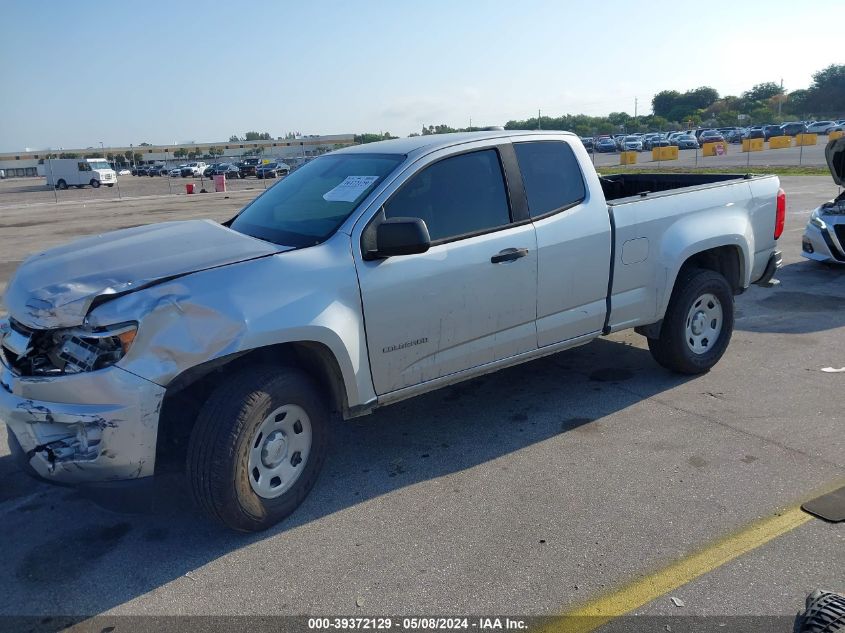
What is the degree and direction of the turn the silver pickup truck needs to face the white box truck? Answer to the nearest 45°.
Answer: approximately 135° to its right

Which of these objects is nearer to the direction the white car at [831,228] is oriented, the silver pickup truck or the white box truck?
the silver pickup truck

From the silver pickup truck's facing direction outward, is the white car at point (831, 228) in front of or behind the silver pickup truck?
behind

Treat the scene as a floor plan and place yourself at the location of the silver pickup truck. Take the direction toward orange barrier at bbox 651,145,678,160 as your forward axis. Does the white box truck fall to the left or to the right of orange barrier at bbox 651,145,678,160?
left

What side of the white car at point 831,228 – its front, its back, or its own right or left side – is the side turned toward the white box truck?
right

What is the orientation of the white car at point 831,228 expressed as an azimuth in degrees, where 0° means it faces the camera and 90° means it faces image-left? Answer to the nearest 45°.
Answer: approximately 45°

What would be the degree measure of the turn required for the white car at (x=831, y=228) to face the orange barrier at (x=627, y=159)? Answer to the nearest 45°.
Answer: approximately 135° to its right

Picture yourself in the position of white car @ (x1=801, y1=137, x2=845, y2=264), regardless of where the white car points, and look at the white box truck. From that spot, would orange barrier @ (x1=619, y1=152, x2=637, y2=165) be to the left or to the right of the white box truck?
right

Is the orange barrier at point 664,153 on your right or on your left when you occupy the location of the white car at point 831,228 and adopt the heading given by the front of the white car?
on your right

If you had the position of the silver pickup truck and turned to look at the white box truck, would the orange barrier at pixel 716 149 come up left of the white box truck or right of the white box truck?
right
